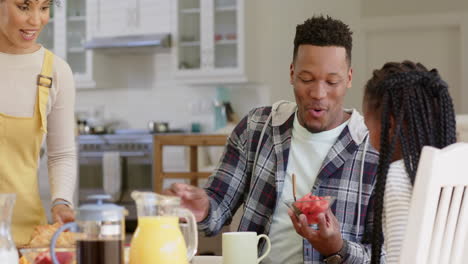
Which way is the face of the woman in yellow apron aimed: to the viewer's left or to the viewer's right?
to the viewer's right

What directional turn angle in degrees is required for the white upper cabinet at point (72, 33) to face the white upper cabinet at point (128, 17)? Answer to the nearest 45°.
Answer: approximately 45° to its left

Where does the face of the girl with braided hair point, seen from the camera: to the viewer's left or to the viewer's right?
to the viewer's left

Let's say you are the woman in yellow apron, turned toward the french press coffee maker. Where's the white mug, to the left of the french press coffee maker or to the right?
left

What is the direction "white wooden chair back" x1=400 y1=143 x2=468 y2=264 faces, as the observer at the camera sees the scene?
facing away from the viewer and to the left of the viewer

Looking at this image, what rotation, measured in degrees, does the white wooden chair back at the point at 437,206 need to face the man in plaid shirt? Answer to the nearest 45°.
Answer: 0° — it already faces them

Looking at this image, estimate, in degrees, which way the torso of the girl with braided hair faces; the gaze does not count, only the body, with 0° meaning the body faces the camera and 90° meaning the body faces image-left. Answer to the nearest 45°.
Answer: approximately 135°
